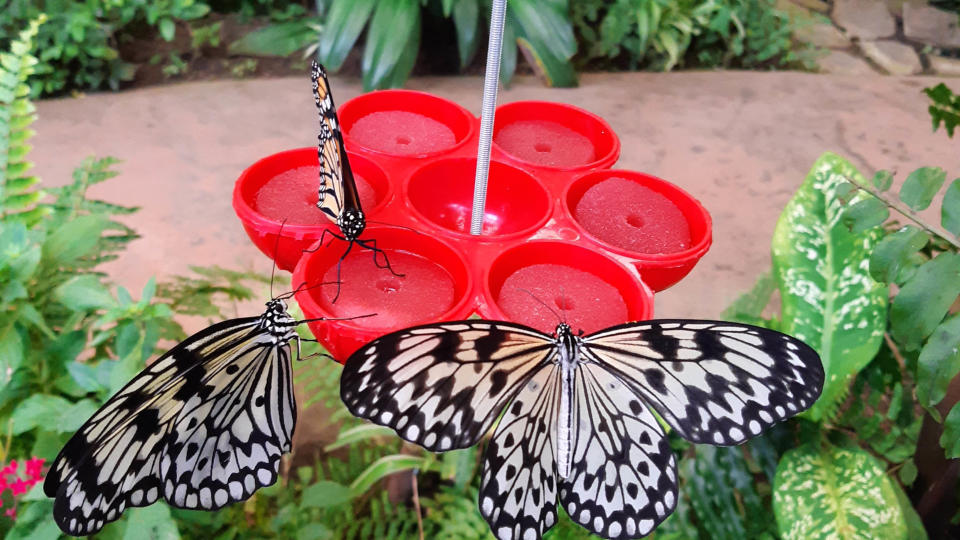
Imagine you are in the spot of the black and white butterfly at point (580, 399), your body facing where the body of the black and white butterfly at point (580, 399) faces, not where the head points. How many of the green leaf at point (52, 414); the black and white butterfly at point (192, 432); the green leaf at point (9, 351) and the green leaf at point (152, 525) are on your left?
4

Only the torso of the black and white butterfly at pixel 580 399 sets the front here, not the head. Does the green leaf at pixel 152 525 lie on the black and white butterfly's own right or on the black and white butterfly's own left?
on the black and white butterfly's own left

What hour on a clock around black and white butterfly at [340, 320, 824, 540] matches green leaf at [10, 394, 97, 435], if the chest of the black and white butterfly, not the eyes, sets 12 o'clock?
The green leaf is roughly at 9 o'clock from the black and white butterfly.

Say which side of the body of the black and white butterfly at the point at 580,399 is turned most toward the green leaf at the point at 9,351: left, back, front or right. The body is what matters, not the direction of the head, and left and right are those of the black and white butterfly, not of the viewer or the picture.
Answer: left

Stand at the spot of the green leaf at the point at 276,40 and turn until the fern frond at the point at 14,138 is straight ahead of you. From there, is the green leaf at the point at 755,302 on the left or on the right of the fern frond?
left

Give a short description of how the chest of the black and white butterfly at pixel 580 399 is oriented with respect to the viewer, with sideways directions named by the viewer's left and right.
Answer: facing away from the viewer

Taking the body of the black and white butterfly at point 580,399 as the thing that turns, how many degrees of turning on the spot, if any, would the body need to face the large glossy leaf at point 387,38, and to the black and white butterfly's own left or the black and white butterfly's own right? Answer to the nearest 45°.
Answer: approximately 45° to the black and white butterfly's own left

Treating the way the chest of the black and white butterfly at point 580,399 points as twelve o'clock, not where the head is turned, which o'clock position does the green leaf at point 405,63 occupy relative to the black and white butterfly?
The green leaf is roughly at 11 o'clock from the black and white butterfly.
